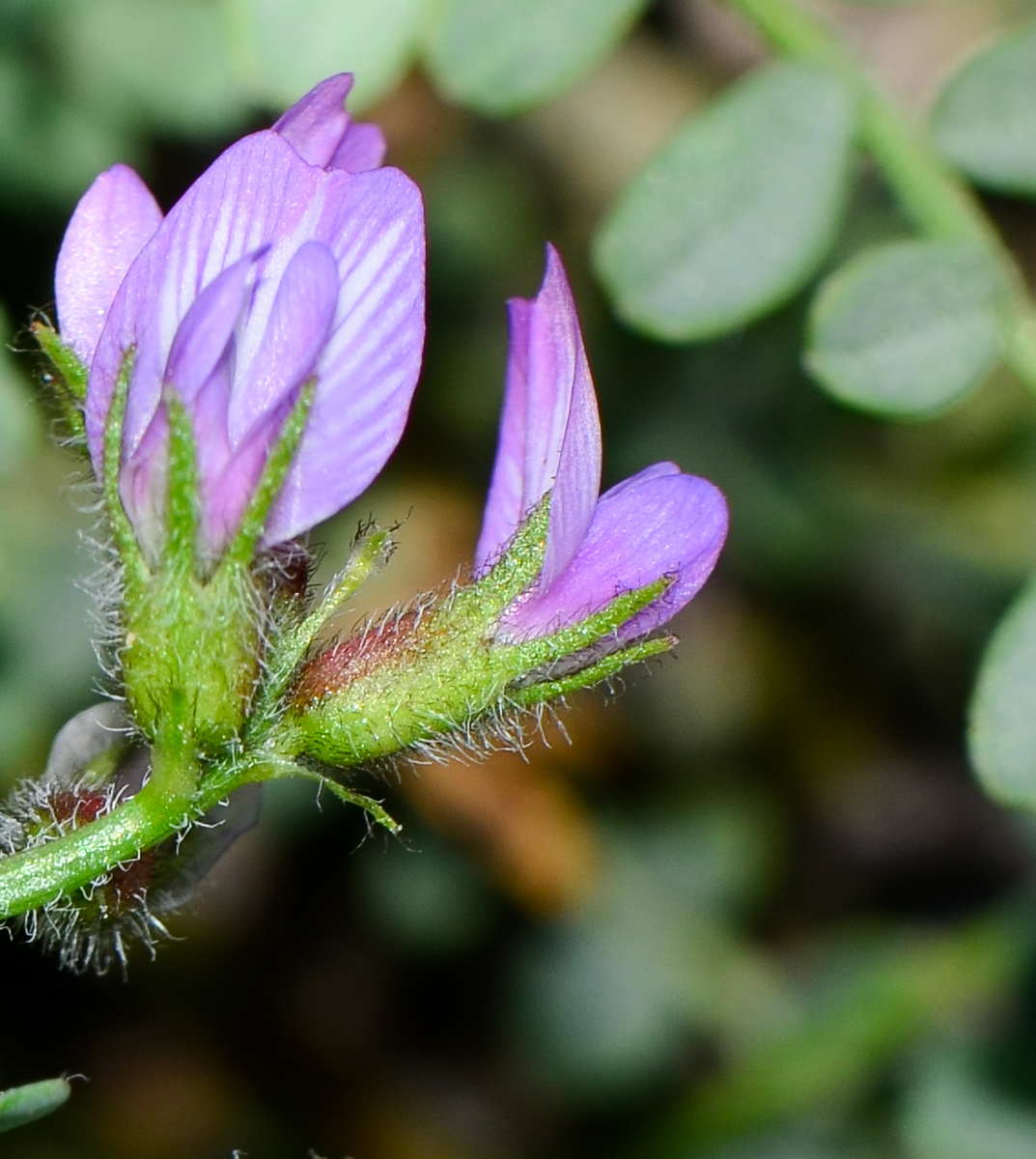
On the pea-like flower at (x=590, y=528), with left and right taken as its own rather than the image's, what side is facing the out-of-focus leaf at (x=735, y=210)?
left

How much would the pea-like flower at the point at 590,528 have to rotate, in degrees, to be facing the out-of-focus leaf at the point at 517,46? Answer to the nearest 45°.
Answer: approximately 90° to its left

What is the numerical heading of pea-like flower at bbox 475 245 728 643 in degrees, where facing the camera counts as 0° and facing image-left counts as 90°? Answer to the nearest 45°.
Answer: approximately 270°

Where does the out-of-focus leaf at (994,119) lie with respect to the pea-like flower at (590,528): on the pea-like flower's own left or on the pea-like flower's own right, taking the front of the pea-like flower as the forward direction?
on the pea-like flower's own left

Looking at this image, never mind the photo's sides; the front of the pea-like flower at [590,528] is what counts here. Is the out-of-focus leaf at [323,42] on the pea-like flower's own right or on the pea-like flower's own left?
on the pea-like flower's own left

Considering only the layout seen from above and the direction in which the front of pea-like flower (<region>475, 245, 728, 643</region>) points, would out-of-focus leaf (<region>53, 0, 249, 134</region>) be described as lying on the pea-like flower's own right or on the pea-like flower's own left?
on the pea-like flower's own left
